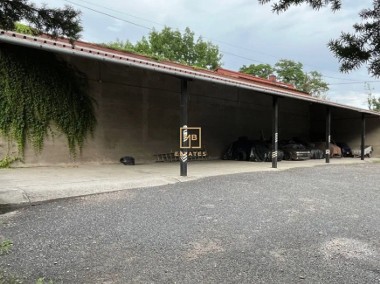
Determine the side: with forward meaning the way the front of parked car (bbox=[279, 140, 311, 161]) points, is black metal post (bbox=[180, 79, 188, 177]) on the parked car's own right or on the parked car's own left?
on the parked car's own right

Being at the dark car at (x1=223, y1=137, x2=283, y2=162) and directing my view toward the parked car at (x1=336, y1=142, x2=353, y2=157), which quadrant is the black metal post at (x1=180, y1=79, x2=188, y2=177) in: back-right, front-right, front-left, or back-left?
back-right

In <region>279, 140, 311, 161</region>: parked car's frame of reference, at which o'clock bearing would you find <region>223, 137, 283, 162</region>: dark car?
The dark car is roughly at 3 o'clock from the parked car.

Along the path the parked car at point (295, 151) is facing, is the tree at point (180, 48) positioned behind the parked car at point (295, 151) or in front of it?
behind

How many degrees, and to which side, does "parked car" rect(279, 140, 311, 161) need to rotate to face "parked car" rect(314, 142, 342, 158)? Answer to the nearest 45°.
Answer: approximately 90° to its left

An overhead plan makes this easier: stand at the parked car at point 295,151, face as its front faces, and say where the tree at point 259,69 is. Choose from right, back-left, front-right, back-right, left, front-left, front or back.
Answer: back-left

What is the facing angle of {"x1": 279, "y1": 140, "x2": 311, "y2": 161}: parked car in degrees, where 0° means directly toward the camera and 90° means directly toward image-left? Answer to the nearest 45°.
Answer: approximately 315°
